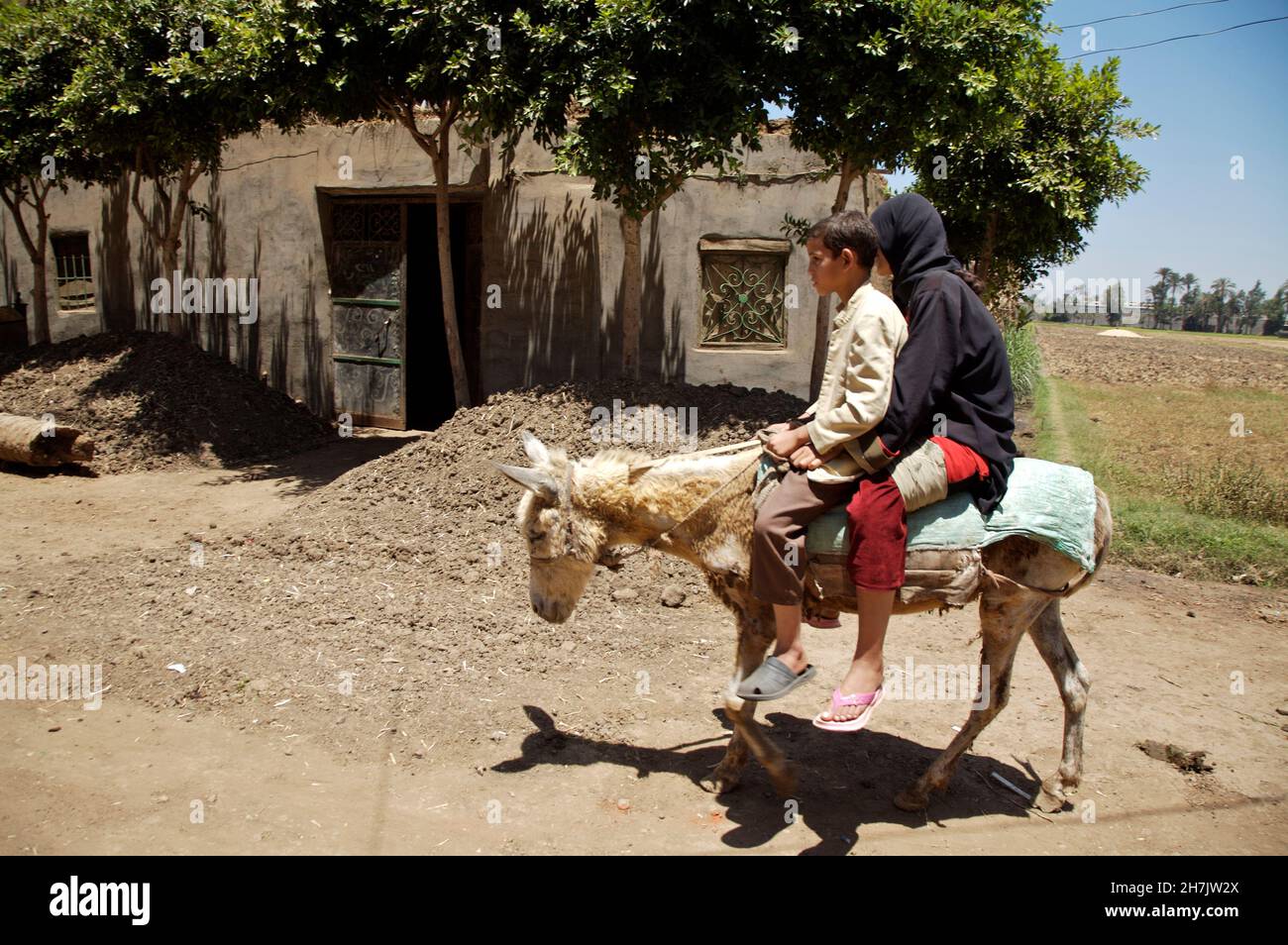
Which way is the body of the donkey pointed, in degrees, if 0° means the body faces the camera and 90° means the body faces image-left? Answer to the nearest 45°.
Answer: approximately 90°

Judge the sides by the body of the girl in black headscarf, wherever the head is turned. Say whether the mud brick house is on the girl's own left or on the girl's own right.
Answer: on the girl's own right

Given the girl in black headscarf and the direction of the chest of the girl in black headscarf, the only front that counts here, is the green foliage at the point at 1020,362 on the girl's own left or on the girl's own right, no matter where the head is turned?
on the girl's own right

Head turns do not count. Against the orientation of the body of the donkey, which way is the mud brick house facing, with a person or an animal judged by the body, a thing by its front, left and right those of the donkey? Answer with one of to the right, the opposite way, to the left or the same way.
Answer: to the left

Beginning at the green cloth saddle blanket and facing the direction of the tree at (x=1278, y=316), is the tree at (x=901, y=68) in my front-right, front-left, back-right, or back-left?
front-left

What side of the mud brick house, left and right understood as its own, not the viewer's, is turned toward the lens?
front

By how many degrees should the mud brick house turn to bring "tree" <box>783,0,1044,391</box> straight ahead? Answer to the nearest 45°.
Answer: approximately 45° to its left

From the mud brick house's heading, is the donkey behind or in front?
in front

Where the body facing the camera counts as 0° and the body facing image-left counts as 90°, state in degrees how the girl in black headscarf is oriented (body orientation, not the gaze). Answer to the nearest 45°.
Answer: approximately 90°
